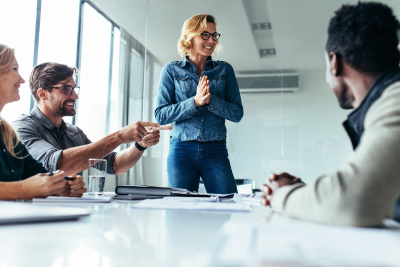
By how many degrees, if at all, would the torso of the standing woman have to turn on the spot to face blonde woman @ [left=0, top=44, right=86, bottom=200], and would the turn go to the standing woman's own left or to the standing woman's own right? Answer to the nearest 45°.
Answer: approximately 45° to the standing woman's own right

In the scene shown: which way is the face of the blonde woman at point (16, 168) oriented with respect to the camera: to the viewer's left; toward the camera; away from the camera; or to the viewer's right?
to the viewer's right

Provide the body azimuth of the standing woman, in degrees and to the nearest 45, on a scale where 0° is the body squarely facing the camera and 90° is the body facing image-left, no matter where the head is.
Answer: approximately 0°
